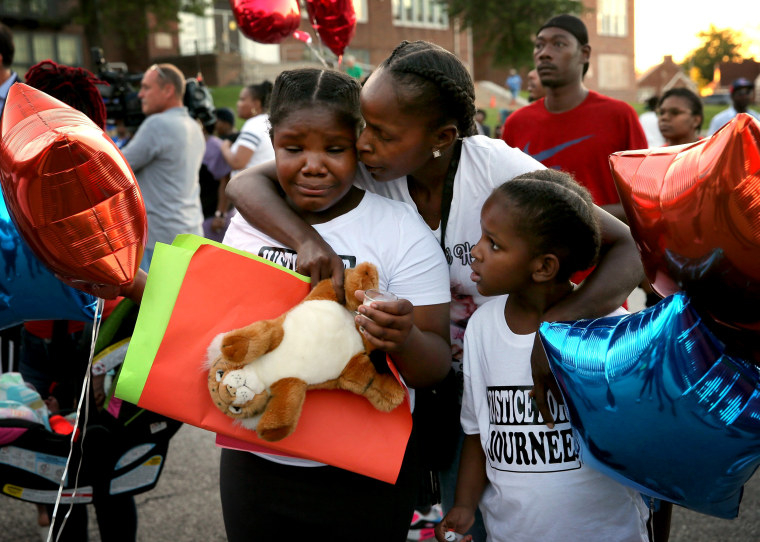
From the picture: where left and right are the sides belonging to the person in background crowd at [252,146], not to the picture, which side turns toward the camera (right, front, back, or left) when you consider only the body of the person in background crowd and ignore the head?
left

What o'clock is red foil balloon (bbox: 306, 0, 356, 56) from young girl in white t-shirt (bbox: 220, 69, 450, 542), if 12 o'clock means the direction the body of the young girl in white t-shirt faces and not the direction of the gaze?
The red foil balloon is roughly at 6 o'clock from the young girl in white t-shirt.

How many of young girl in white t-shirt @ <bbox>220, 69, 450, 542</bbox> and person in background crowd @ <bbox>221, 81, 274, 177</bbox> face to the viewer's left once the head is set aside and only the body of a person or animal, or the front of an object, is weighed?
1

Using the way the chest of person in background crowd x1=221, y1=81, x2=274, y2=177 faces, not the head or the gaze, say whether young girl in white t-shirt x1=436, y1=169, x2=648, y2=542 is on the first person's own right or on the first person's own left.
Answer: on the first person's own left

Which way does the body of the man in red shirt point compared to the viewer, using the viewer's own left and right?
facing the viewer and to the left of the viewer

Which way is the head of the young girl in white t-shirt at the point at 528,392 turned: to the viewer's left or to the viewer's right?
to the viewer's left

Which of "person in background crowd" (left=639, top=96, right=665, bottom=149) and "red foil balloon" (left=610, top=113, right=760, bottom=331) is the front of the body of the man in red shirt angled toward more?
the red foil balloon

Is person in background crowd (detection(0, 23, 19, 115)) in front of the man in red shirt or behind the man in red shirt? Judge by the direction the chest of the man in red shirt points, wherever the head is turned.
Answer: in front

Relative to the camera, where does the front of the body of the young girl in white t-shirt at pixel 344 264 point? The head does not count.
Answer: toward the camera

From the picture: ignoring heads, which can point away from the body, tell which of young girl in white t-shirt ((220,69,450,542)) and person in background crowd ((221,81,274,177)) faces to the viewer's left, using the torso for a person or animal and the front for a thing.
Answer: the person in background crowd

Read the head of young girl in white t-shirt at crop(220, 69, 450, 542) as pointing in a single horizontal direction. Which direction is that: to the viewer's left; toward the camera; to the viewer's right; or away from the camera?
toward the camera
